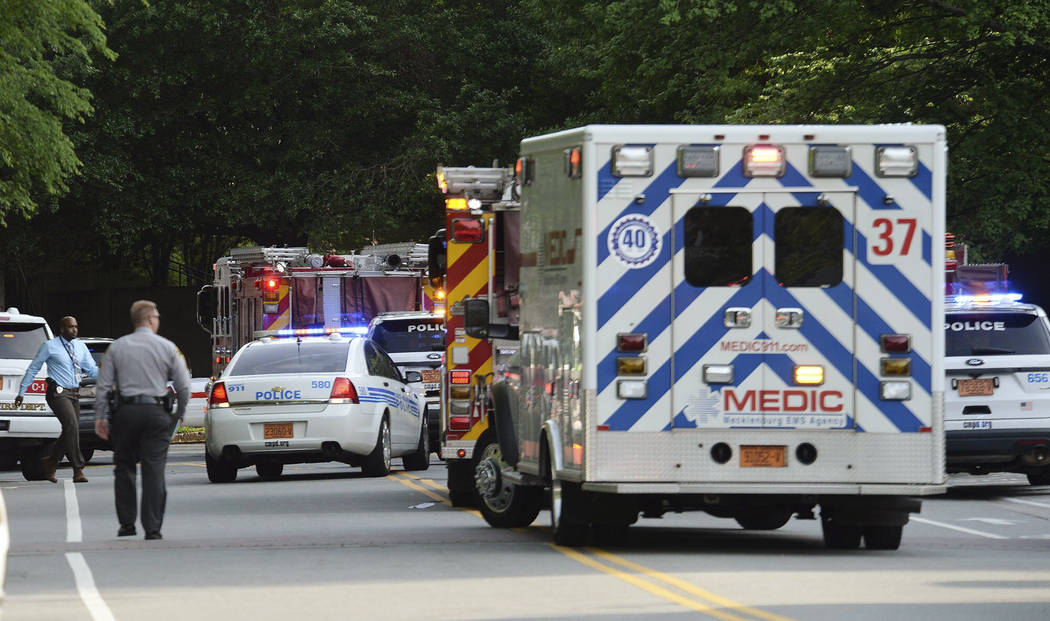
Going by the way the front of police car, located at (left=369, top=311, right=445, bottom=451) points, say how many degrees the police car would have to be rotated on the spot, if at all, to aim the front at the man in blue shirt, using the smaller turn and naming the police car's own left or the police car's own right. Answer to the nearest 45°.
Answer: approximately 135° to the police car's own left

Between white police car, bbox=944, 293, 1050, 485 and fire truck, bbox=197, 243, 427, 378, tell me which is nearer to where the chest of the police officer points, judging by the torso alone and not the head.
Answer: the fire truck

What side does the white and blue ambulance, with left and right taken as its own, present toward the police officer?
left

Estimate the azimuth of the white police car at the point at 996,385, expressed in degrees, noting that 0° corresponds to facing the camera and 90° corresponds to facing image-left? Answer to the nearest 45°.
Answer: approximately 180°

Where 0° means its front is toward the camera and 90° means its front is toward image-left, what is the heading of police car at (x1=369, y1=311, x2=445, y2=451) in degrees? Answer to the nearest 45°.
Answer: approximately 180°

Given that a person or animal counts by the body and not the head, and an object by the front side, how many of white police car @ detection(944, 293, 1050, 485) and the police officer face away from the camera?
2

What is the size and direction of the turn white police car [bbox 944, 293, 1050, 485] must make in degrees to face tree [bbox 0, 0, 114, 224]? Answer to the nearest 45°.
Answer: approximately 90° to its left
